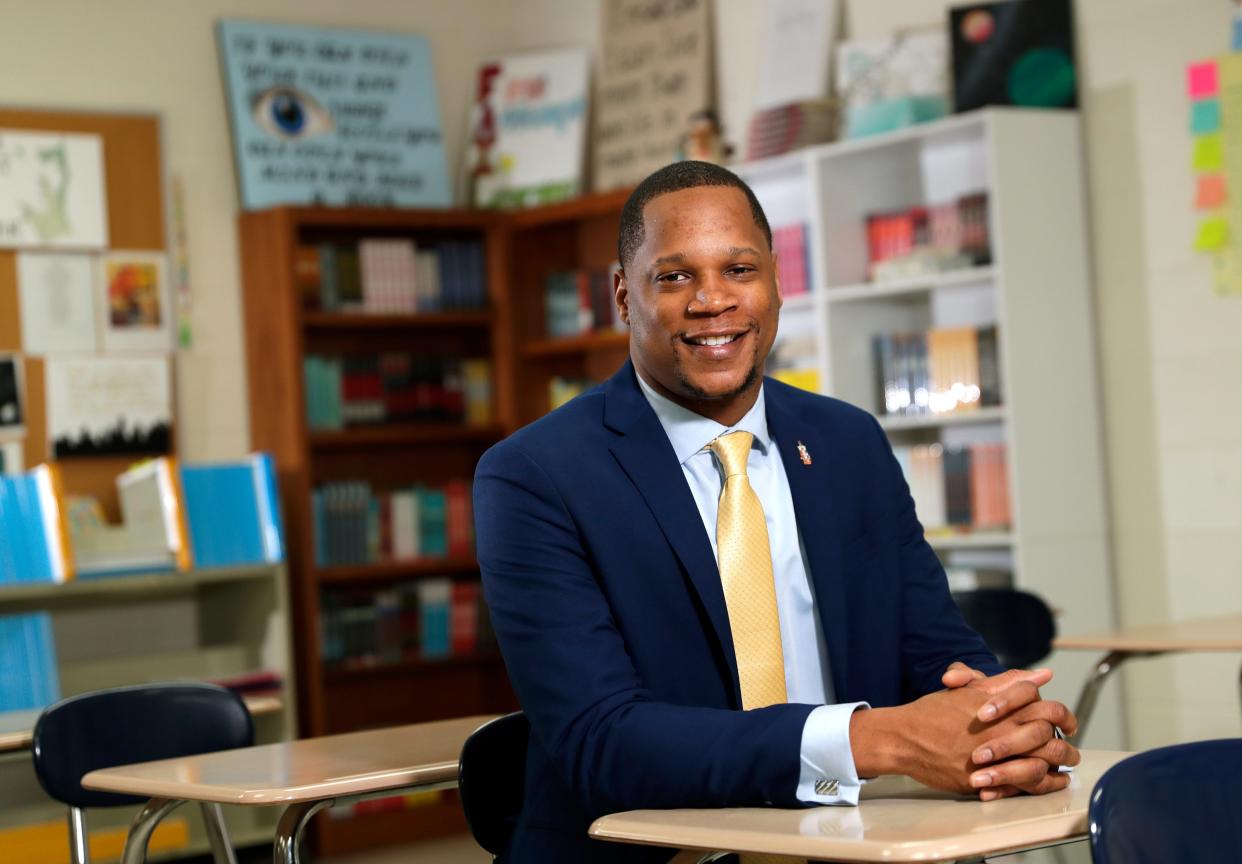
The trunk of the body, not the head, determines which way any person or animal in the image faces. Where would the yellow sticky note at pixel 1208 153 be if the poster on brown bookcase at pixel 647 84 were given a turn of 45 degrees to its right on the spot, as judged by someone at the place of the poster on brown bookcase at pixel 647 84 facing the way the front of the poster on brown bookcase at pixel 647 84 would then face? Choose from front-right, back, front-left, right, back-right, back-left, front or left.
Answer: back-left

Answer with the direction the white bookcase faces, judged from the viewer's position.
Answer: facing the viewer and to the left of the viewer

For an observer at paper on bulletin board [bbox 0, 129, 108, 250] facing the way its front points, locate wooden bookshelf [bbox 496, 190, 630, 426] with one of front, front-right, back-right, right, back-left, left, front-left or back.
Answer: left

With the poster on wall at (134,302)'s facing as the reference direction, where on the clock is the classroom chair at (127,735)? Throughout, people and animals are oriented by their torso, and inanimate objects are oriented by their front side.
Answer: The classroom chair is roughly at 12 o'clock from the poster on wall.

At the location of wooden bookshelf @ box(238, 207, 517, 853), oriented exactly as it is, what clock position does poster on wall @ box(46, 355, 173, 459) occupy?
The poster on wall is roughly at 4 o'clock from the wooden bookshelf.

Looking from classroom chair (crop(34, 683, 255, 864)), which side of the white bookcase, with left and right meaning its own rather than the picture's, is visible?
front

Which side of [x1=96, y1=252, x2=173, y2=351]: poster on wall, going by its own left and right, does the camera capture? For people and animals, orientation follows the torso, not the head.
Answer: front

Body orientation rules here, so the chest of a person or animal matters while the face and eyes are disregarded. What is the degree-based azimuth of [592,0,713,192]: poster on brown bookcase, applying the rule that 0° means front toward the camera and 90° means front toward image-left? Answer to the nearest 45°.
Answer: approximately 45°

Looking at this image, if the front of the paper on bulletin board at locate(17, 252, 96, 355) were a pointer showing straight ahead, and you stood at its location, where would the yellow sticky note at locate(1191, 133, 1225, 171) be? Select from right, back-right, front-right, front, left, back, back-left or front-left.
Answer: front-left

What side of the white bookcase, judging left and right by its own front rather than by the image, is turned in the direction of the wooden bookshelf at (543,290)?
right

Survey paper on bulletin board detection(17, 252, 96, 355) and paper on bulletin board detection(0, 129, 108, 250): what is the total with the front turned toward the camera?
2

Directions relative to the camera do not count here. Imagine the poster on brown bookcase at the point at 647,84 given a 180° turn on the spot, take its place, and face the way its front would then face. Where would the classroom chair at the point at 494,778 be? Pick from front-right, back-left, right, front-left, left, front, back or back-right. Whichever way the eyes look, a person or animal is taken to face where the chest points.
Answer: back-right

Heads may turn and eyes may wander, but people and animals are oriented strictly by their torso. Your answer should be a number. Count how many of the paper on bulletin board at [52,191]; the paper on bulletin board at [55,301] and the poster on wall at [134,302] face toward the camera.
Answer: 3
